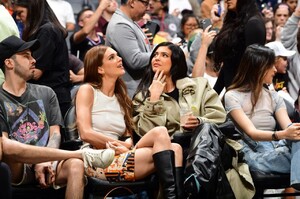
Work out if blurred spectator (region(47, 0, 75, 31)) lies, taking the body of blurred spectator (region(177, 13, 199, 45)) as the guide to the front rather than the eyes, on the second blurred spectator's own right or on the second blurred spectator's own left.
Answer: on the second blurred spectator's own right

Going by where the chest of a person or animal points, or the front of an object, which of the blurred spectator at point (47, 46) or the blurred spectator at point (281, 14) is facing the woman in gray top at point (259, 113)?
the blurred spectator at point (281, 14)

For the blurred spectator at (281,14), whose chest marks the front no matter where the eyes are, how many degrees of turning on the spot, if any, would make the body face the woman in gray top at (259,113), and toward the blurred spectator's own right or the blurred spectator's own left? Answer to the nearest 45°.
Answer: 0° — they already face them
